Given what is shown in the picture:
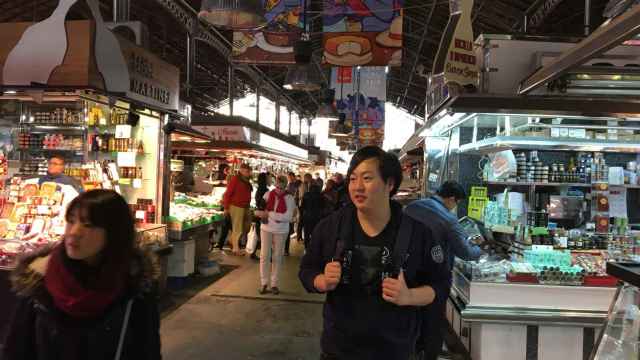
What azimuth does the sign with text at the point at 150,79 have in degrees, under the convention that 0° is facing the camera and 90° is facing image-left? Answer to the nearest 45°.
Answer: approximately 315°

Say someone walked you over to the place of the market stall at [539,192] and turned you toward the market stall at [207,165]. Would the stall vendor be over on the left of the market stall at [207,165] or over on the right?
left
